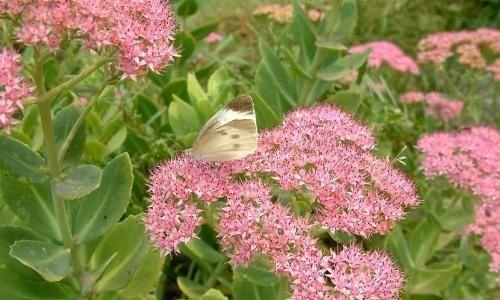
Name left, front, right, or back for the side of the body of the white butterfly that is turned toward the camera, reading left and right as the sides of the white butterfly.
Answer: left

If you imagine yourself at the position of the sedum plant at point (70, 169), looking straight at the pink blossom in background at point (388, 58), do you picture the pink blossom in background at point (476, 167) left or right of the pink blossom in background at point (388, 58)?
right
